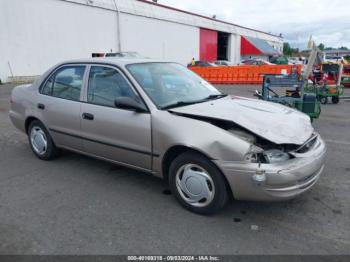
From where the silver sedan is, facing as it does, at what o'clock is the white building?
The white building is roughly at 7 o'clock from the silver sedan.

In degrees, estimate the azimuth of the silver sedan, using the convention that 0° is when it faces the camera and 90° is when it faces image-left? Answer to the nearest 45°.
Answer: approximately 315°
